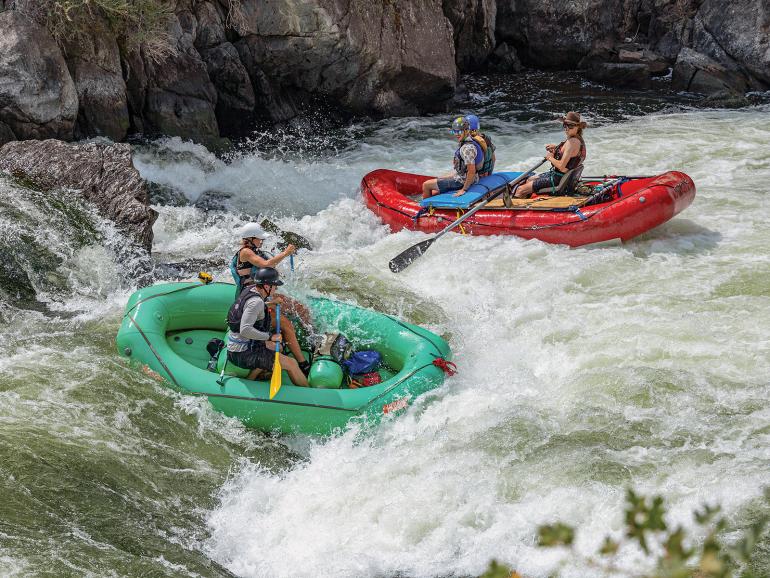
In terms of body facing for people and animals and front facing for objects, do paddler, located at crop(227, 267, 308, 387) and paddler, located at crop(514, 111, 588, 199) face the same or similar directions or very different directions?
very different directions

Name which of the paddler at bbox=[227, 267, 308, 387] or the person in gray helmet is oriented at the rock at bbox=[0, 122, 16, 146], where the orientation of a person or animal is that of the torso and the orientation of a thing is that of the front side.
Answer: the person in gray helmet

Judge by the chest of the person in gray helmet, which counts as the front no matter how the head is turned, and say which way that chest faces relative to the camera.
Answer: to the viewer's left

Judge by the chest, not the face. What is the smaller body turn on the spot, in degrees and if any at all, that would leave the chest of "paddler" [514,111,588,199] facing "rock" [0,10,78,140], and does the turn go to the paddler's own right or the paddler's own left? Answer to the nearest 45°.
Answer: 0° — they already face it

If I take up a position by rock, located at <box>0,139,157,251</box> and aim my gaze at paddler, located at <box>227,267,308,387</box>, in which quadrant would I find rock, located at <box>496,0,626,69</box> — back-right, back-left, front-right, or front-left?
back-left

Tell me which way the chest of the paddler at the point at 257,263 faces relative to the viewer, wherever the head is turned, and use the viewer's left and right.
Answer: facing to the right of the viewer

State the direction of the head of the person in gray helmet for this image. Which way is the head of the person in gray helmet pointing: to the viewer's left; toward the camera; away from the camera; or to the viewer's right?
to the viewer's left

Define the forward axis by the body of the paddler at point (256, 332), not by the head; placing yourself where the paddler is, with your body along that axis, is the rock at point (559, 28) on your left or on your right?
on your left

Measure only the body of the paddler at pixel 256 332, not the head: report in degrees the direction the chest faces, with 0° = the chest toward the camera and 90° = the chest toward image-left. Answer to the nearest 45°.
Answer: approximately 270°

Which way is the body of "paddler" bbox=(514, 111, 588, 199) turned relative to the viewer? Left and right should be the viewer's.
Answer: facing to the left of the viewer

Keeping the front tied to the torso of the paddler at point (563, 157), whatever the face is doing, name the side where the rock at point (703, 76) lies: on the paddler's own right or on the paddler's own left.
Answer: on the paddler's own right

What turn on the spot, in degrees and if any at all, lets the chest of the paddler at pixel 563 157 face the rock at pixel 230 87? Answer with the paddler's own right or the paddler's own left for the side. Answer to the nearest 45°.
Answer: approximately 45° to the paddler's own right

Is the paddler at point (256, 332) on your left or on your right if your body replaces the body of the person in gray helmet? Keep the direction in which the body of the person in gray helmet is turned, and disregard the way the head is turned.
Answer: on your left
